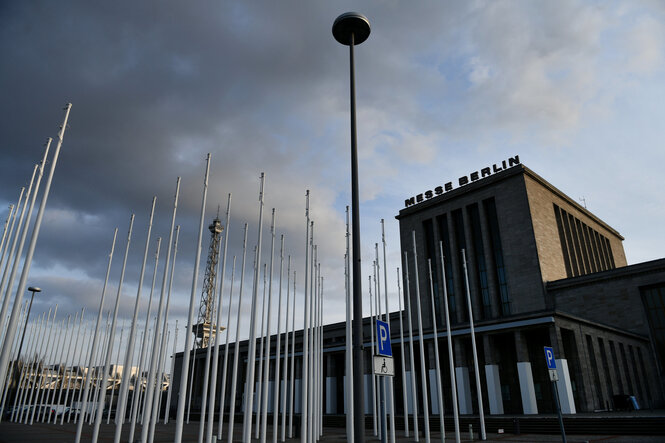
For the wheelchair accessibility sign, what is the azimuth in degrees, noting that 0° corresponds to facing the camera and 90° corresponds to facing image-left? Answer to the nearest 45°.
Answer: approximately 0°

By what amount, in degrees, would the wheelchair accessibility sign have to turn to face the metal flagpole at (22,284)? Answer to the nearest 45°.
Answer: approximately 90° to its right
